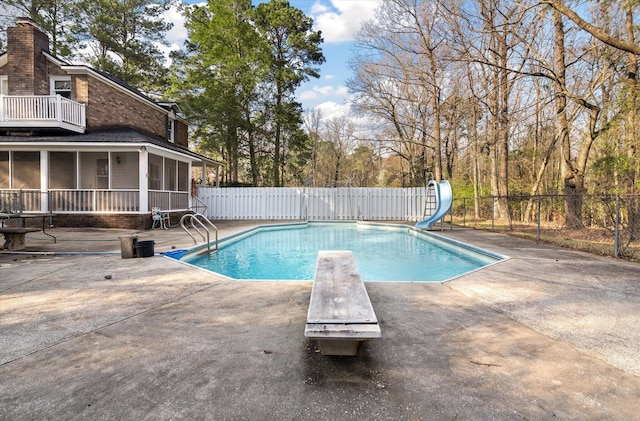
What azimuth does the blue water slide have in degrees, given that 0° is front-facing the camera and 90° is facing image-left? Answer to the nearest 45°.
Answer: approximately 45°

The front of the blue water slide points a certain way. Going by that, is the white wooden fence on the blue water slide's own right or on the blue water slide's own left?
on the blue water slide's own right

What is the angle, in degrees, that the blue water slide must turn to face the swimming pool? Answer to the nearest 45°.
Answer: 0° — it already faces it
